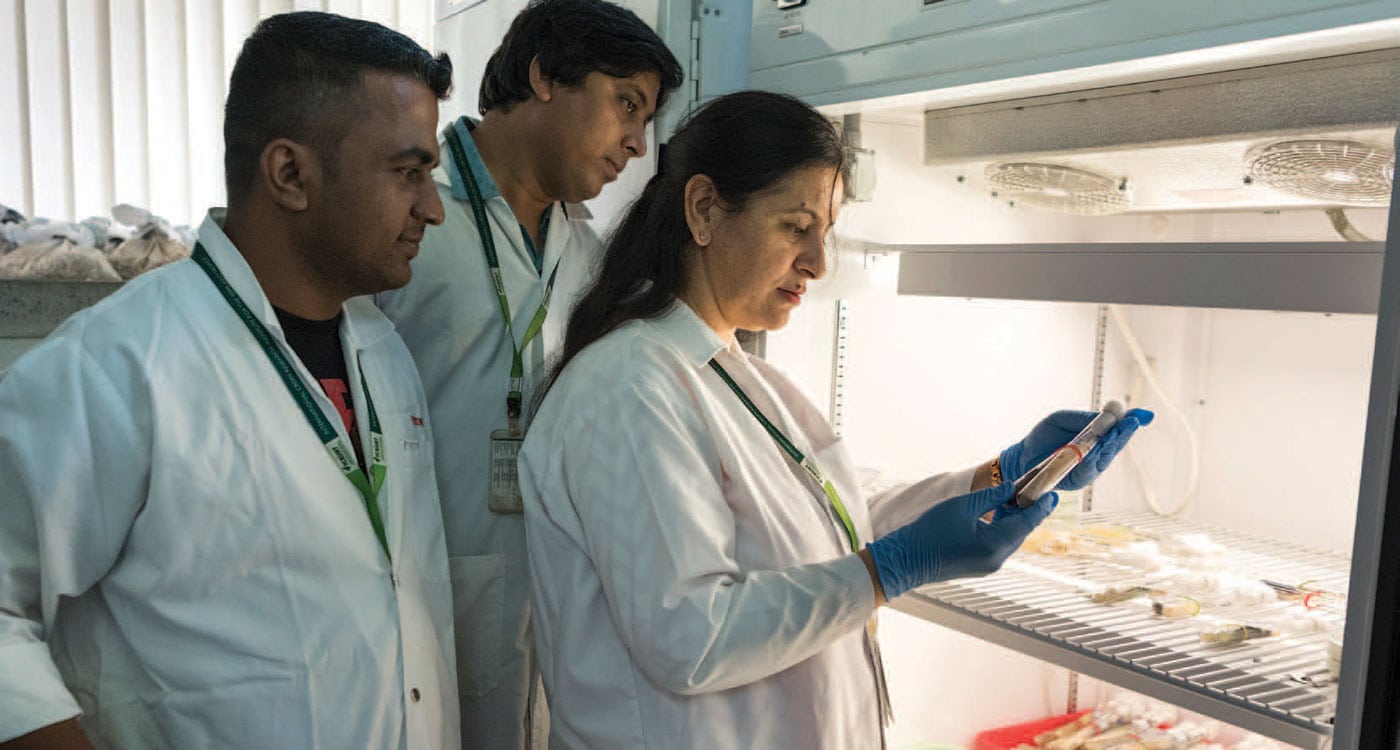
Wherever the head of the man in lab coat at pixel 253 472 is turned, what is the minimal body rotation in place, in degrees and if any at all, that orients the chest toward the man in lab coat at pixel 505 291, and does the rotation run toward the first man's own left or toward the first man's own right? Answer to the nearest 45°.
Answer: approximately 90° to the first man's own left

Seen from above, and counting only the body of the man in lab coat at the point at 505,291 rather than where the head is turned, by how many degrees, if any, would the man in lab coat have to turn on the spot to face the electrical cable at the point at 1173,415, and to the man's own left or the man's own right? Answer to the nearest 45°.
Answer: approximately 45° to the man's own left

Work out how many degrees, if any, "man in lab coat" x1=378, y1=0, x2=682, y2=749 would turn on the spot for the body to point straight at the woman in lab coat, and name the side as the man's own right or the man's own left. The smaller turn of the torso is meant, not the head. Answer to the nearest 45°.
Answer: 0° — they already face them

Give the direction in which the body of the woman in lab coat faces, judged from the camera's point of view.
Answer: to the viewer's right

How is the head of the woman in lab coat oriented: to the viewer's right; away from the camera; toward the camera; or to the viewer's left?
to the viewer's right

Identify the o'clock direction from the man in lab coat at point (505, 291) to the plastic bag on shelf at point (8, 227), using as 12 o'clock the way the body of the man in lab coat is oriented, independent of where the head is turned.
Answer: The plastic bag on shelf is roughly at 6 o'clock from the man in lab coat.

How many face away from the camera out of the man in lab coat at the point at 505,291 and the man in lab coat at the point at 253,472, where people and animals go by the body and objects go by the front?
0

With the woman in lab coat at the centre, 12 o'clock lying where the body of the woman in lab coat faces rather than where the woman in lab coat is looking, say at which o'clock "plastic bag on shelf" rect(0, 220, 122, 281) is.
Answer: The plastic bag on shelf is roughly at 7 o'clock from the woman in lab coat.

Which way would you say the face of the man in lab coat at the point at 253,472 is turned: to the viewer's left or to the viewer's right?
to the viewer's right

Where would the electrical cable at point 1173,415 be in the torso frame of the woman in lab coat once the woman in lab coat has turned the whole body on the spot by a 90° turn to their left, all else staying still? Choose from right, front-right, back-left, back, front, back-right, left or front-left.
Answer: front-right
